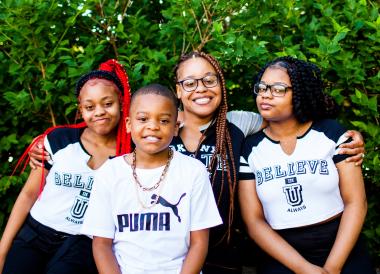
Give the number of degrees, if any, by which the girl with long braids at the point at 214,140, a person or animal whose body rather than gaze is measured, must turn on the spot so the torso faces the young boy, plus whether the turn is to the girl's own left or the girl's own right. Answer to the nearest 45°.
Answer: approximately 45° to the girl's own right

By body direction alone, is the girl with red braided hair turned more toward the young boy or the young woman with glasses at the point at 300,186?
the young boy

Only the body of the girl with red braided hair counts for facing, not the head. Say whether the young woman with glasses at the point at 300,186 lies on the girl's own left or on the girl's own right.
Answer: on the girl's own left

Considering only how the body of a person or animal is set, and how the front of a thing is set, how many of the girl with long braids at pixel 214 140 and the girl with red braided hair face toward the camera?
2

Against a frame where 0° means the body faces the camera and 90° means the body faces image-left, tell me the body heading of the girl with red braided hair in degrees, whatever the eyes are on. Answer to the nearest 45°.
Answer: approximately 0°

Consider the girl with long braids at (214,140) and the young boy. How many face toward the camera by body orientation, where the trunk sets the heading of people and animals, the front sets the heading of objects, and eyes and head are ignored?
2

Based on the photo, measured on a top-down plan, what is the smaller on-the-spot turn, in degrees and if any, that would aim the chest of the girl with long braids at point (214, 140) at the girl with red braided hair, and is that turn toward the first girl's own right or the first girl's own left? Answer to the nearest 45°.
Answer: approximately 90° to the first girl's own right

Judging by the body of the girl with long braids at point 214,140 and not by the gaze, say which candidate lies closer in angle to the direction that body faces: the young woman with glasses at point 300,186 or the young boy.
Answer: the young boy

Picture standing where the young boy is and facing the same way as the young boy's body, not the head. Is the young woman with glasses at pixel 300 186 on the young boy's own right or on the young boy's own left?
on the young boy's own left
